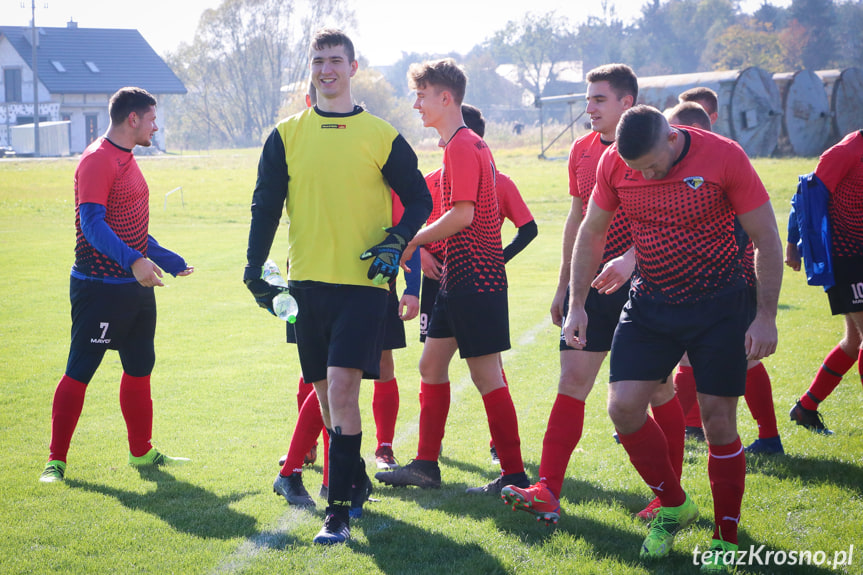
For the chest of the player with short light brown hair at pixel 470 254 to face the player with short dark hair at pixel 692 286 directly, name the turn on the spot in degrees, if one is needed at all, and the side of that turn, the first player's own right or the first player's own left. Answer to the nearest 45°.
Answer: approximately 135° to the first player's own left

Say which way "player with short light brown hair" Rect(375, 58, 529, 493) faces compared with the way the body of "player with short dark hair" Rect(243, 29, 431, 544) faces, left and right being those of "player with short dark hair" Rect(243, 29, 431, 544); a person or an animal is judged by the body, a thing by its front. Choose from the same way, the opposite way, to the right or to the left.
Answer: to the right

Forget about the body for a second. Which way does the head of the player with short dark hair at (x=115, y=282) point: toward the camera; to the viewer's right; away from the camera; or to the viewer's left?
to the viewer's right

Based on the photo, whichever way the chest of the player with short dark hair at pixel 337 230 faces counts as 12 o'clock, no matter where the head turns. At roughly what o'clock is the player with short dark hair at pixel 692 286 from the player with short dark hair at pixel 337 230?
the player with short dark hair at pixel 692 286 is roughly at 10 o'clock from the player with short dark hair at pixel 337 230.

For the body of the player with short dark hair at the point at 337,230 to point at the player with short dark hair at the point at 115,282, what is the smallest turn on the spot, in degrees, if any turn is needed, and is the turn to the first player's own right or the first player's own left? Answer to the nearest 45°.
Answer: approximately 135° to the first player's own right

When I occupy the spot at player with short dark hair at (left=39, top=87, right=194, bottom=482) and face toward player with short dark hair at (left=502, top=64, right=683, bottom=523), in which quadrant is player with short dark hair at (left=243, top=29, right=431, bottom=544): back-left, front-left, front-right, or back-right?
front-right

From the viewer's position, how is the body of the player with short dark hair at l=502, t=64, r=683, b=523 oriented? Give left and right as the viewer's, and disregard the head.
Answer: facing the viewer and to the left of the viewer

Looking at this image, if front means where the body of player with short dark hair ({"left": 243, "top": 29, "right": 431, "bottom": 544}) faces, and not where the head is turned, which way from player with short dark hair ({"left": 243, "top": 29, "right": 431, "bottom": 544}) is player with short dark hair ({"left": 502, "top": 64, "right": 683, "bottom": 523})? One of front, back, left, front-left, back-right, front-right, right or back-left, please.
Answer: left

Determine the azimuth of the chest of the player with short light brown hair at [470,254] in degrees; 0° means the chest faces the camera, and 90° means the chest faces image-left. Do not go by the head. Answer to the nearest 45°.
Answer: approximately 90°

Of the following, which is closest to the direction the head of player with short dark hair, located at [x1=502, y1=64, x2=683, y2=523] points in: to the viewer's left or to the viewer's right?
to the viewer's left

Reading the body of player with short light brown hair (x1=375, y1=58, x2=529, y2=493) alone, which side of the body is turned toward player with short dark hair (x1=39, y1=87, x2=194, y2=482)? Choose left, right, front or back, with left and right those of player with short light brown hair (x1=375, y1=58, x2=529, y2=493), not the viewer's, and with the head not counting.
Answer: front

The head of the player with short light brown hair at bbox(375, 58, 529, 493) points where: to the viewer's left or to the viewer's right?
to the viewer's left

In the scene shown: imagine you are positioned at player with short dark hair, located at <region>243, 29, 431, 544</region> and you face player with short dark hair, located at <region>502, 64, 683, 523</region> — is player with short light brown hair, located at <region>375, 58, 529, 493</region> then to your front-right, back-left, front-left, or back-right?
front-left

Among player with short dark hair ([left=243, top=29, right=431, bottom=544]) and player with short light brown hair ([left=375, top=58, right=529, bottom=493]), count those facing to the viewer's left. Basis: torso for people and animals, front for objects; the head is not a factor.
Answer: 1

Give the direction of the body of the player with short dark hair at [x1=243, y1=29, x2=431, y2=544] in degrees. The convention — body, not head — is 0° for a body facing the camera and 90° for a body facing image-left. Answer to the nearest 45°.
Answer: approximately 0°
